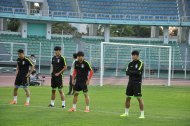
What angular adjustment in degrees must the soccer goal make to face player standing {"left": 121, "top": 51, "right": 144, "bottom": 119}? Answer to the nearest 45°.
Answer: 0° — it already faces them

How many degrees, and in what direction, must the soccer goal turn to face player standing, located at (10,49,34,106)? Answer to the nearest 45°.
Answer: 0° — it already faces them

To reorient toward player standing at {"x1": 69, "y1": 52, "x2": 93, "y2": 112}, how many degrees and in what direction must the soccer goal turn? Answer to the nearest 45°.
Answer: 0° — it already faces them

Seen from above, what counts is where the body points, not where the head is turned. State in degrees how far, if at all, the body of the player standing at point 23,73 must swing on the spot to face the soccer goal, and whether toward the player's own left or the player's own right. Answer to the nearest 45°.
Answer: approximately 180°

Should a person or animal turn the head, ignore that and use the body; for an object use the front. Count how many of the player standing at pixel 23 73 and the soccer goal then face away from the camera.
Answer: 0

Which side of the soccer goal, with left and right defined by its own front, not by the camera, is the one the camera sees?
front

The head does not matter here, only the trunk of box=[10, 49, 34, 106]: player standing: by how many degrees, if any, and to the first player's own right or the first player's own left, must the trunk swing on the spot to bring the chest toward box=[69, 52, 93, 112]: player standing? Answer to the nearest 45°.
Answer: approximately 90° to the first player's own left

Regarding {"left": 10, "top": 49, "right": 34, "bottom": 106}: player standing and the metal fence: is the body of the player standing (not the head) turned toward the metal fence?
no

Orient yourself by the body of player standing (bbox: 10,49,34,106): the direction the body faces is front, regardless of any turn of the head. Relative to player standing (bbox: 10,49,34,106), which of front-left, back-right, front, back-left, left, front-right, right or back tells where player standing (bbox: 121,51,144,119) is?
left

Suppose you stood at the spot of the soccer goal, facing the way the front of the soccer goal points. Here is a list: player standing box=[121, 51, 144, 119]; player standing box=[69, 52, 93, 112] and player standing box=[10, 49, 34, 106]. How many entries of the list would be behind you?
0

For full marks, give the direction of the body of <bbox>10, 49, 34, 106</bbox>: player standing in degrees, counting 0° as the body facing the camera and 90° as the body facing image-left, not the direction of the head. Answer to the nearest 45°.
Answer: approximately 45°
